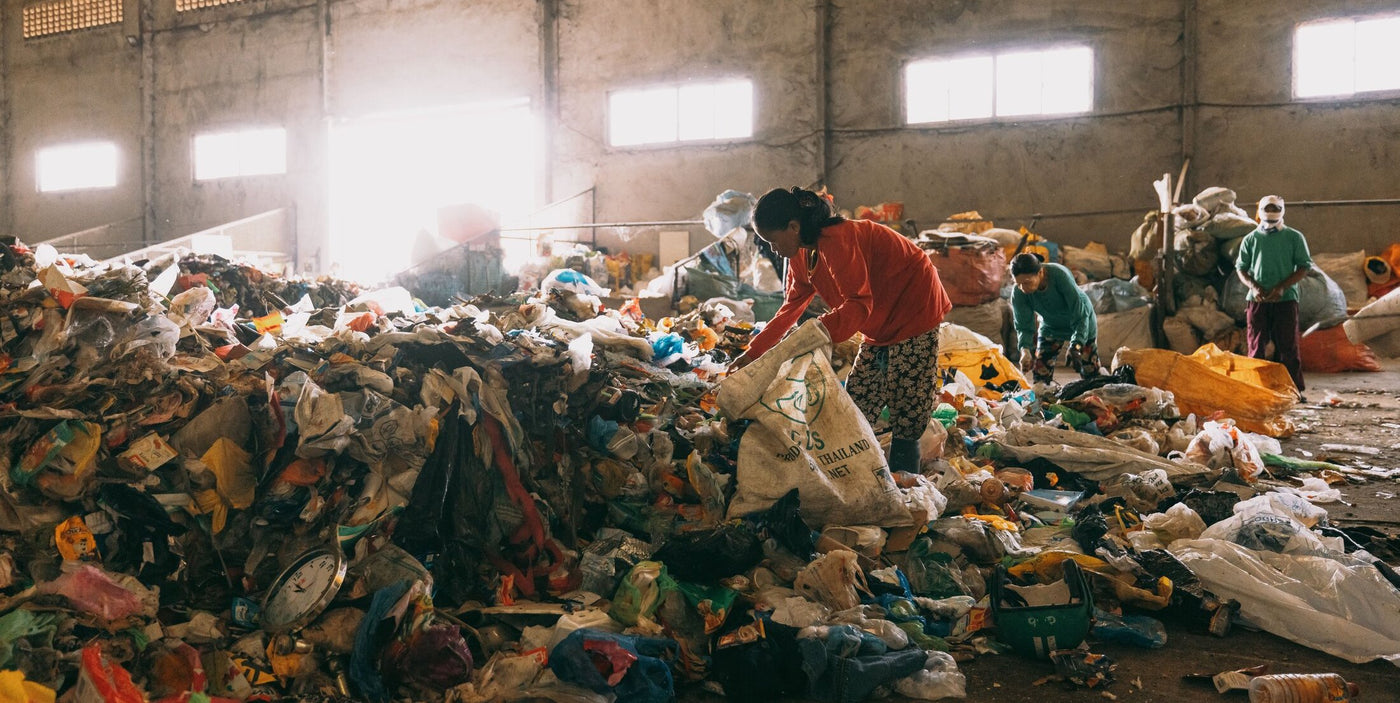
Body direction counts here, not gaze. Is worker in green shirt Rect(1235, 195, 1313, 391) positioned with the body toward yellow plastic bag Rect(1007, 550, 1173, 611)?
yes

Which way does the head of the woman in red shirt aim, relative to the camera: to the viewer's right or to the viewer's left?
to the viewer's left

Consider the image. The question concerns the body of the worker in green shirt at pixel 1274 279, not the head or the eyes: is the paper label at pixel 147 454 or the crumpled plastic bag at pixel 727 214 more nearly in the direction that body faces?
the paper label

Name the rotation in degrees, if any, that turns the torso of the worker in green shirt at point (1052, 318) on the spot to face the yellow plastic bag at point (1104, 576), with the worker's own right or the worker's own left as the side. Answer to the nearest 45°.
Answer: approximately 45° to the worker's own left

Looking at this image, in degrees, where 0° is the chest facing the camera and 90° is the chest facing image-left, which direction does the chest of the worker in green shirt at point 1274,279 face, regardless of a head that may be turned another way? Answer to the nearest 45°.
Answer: approximately 0°

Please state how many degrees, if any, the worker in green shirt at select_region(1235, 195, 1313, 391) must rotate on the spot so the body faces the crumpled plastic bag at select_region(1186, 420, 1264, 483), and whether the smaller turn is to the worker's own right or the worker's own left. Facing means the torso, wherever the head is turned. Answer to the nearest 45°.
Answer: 0° — they already face it

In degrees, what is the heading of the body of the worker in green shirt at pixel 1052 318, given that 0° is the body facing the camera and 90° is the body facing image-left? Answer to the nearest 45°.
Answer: approximately 45°

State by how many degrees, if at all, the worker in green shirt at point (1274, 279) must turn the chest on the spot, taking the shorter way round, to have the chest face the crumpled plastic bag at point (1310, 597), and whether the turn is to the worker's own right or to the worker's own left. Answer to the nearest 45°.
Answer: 0° — they already face it

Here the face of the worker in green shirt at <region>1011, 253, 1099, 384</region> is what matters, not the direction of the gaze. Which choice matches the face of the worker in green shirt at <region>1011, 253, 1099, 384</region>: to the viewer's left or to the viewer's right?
to the viewer's left

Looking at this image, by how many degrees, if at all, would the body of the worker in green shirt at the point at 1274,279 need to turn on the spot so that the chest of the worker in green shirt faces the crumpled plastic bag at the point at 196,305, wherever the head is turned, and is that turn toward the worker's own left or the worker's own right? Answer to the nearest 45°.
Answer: approximately 45° to the worker's own right
